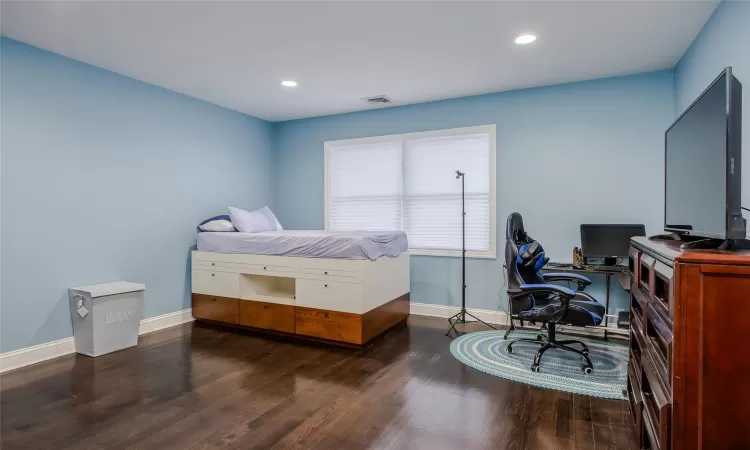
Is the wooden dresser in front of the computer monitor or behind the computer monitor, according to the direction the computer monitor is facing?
in front

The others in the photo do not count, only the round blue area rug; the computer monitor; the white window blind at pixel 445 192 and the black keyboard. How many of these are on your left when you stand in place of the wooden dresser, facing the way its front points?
0

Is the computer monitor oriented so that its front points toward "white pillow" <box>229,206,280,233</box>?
no

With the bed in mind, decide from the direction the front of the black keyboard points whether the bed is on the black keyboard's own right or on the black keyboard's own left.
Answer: on the black keyboard's own right

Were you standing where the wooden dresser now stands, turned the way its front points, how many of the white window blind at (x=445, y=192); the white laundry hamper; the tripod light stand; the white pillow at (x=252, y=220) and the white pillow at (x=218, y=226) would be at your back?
0

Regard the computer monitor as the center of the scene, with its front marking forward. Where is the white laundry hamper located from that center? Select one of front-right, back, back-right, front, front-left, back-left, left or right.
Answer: front-right

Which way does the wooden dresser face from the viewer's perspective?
to the viewer's left

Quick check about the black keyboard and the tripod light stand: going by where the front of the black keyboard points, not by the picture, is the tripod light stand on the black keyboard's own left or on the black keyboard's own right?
on the black keyboard's own right

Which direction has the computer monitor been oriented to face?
toward the camera

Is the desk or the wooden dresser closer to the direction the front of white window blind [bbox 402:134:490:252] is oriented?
the wooden dresser

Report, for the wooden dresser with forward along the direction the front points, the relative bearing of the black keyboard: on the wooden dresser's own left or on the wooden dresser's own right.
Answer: on the wooden dresser's own right

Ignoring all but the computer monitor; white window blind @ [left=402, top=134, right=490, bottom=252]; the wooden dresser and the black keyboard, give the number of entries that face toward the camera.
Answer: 3

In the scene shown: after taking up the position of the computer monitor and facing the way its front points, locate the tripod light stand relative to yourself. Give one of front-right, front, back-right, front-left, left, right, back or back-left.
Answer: right

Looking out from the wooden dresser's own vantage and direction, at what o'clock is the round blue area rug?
The round blue area rug is roughly at 2 o'clock from the wooden dresser.

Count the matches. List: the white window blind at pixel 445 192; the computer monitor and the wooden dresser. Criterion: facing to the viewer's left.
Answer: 1

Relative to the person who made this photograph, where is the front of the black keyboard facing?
facing the viewer

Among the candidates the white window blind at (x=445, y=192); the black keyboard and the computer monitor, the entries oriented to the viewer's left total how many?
0
